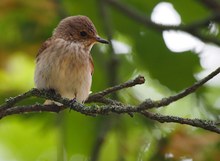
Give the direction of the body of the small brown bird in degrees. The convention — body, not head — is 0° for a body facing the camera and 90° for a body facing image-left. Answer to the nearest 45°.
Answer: approximately 315°

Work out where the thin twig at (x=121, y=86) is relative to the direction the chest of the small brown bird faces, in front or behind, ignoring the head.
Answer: in front

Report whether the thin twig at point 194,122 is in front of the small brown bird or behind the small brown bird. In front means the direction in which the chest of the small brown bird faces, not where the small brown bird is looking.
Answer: in front
